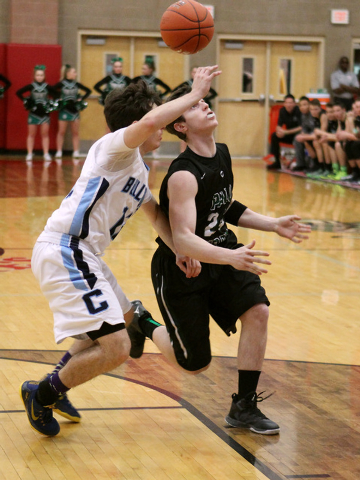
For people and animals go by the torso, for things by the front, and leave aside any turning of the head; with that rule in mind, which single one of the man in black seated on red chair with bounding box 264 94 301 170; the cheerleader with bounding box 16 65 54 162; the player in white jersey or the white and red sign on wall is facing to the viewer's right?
the player in white jersey

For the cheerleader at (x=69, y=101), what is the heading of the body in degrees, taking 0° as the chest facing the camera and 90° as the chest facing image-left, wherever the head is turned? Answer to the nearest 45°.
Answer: approximately 0°

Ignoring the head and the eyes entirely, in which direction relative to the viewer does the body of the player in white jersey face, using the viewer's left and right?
facing to the right of the viewer

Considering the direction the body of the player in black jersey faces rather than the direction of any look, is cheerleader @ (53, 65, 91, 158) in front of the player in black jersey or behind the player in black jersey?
behind

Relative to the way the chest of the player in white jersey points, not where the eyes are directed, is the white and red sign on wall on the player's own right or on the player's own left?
on the player's own left

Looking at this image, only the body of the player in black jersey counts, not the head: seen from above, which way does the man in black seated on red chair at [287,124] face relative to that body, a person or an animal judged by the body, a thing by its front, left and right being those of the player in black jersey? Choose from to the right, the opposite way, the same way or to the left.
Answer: to the right
